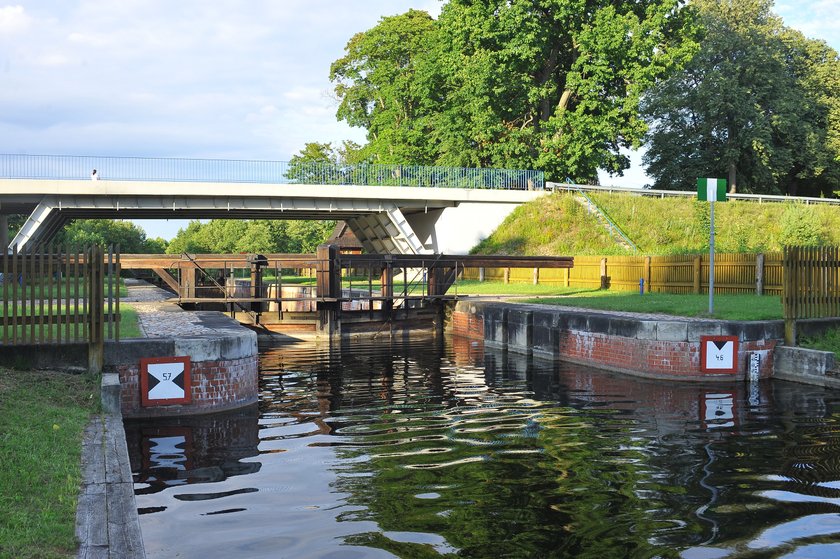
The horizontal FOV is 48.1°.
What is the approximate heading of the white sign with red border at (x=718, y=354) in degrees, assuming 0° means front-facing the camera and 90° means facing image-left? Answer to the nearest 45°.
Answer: approximately 0°

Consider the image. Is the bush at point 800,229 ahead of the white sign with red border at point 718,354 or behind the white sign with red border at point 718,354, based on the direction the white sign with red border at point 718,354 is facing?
behind

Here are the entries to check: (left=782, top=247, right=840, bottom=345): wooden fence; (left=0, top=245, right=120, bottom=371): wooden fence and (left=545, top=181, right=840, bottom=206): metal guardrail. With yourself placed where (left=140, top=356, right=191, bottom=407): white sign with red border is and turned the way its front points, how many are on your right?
1

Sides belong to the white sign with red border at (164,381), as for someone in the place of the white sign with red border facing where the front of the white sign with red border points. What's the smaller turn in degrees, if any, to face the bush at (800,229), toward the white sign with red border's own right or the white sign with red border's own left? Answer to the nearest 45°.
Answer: approximately 135° to the white sign with red border's own left

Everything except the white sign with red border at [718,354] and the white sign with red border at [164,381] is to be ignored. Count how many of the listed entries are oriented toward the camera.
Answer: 2

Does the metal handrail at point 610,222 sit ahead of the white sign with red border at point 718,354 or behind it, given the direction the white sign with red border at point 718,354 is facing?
behind

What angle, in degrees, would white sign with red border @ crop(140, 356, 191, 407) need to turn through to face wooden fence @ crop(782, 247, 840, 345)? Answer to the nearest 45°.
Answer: approximately 90° to its left

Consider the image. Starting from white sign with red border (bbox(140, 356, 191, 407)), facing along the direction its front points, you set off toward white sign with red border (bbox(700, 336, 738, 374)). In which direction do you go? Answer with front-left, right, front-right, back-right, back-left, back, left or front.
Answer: left

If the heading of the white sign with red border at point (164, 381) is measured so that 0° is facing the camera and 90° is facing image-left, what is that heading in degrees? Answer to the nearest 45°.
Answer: approximately 0°

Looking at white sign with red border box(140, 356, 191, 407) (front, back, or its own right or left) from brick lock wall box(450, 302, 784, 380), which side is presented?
left

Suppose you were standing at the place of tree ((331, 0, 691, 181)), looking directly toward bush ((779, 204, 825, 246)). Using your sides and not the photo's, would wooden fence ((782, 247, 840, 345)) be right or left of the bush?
right
